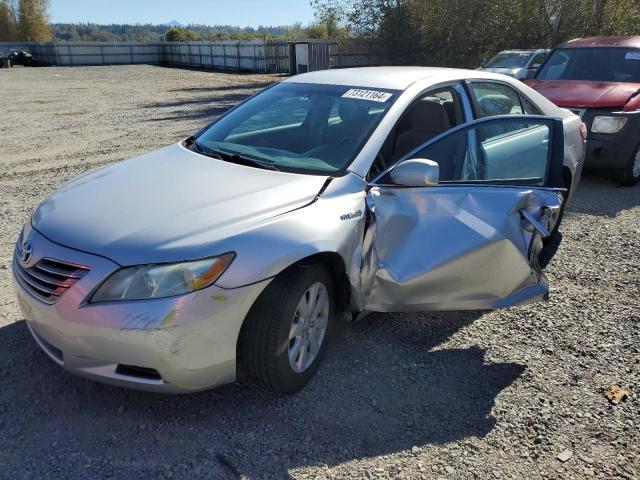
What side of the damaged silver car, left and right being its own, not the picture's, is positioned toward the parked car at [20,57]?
right

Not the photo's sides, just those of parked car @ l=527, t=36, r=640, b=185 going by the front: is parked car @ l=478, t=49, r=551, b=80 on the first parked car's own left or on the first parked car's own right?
on the first parked car's own right

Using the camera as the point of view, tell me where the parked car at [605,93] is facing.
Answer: facing the viewer and to the left of the viewer

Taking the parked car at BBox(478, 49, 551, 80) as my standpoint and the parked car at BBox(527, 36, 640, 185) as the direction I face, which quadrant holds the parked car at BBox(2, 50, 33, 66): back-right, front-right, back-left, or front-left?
back-right

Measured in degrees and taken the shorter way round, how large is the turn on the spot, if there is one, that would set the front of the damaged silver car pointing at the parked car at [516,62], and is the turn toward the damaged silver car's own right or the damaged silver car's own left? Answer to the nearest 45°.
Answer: approximately 180°

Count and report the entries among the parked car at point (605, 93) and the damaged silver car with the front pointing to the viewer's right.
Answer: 0

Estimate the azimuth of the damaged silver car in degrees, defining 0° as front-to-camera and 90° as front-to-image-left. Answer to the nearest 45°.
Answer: approximately 45°

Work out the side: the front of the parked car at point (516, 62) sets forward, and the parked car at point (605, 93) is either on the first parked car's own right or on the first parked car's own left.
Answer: on the first parked car's own left

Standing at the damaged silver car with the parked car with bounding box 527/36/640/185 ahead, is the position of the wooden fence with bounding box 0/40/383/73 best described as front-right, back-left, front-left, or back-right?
front-left

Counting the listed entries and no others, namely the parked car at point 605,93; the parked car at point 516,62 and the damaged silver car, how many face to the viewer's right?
0

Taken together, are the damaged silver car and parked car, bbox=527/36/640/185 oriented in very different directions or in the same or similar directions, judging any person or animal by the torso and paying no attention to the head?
same or similar directions

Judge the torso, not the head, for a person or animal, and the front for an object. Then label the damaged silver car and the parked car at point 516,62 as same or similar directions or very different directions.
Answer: same or similar directions

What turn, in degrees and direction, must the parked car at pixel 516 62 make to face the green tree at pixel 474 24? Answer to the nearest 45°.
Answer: approximately 135° to its right

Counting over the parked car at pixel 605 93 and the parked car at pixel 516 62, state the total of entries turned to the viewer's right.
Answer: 0

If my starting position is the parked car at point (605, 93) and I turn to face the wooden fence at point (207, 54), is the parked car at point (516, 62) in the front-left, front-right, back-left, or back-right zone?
front-right

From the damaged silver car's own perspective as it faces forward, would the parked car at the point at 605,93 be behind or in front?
behind

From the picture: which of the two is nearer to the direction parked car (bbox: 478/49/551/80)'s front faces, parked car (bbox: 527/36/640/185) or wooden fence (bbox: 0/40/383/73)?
the parked car
